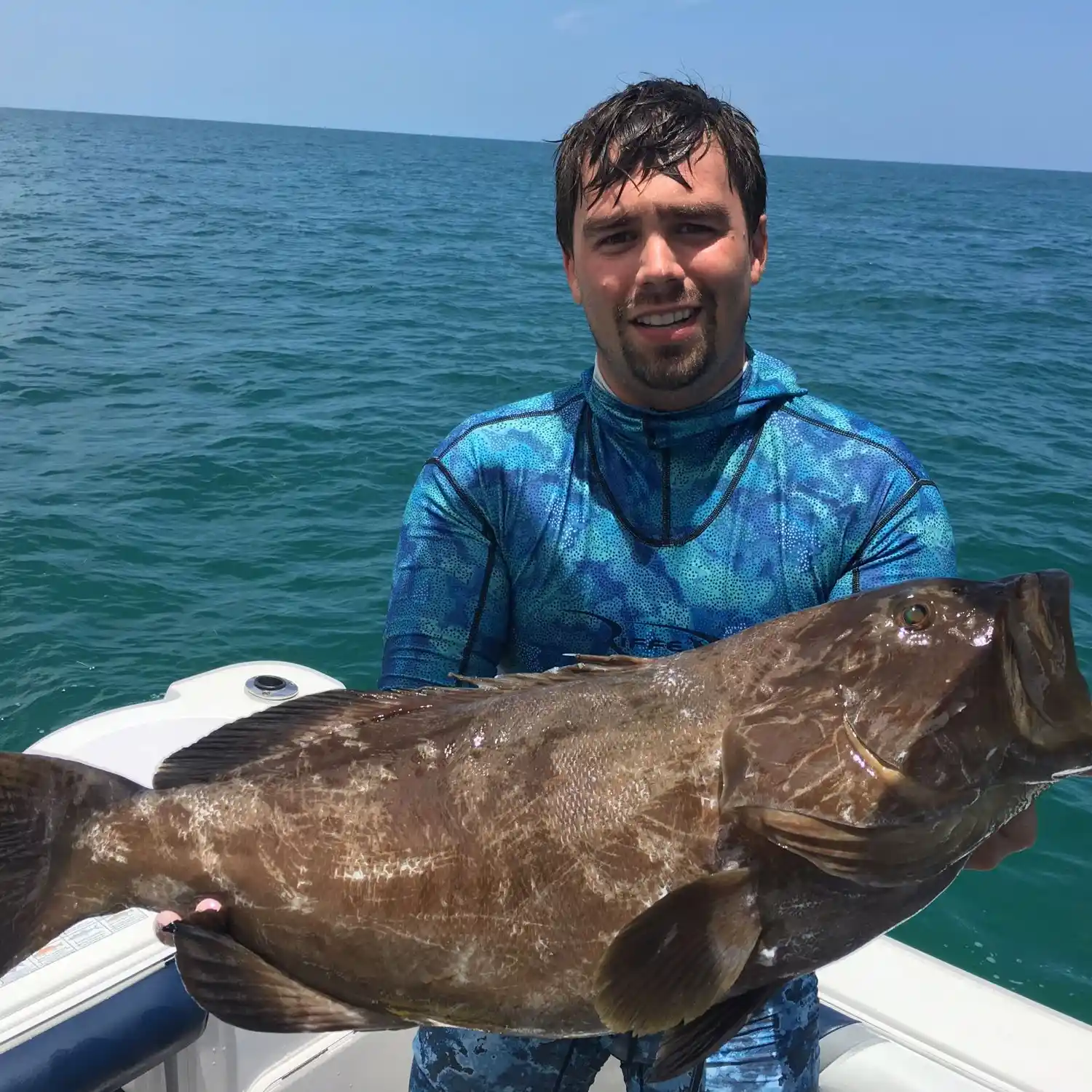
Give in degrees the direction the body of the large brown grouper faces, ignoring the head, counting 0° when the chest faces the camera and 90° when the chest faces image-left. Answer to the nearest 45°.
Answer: approximately 270°

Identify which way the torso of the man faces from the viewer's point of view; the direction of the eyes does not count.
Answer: toward the camera
